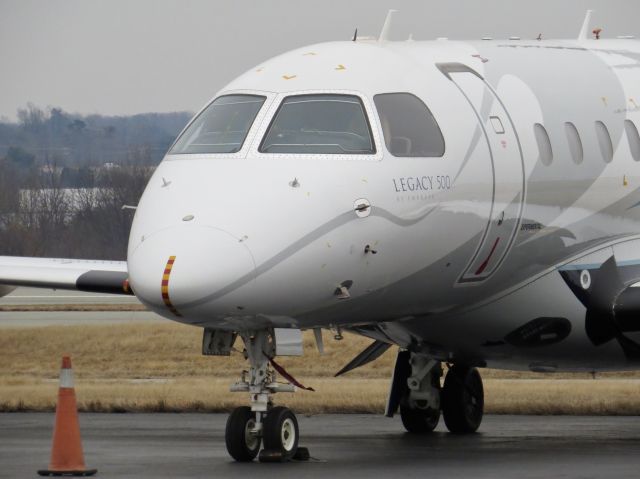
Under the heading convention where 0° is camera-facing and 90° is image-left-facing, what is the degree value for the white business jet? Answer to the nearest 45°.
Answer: approximately 45°
